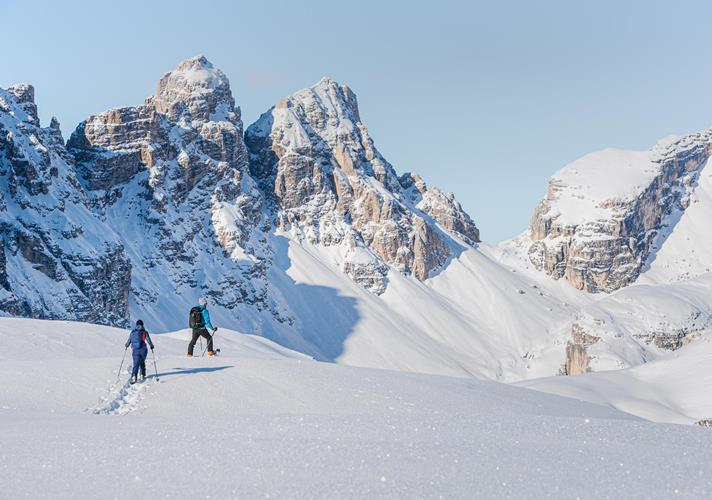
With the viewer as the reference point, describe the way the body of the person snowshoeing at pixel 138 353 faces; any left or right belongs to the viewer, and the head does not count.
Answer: facing away from the viewer
